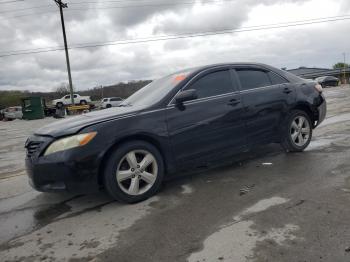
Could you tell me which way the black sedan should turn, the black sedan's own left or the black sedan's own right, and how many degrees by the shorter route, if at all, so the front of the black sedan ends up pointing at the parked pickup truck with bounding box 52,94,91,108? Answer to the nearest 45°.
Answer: approximately 135° to the black sedan's own right

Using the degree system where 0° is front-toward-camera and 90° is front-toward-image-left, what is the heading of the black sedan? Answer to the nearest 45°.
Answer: approximately 45°

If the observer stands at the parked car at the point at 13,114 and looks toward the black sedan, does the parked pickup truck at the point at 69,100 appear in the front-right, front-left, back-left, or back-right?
back-left

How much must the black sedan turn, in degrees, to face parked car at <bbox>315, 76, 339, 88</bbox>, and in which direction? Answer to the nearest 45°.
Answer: approximately 180°

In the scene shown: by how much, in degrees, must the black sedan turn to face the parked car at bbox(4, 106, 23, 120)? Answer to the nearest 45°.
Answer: approximately 90° to its right

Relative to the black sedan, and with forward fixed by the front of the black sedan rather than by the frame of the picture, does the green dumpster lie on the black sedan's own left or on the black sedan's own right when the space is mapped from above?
on the black sedan's own right
